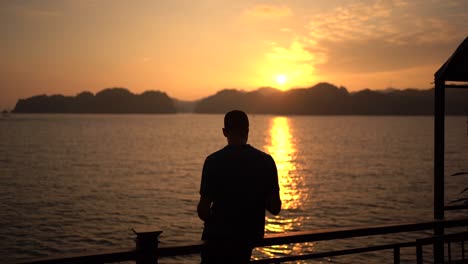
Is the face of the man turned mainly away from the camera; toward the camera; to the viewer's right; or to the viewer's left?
away from the camera

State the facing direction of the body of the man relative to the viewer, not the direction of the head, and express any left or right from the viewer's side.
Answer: facing away from the viewer
